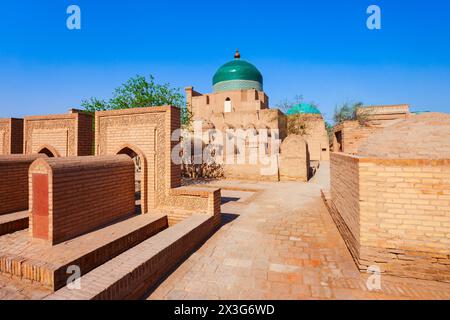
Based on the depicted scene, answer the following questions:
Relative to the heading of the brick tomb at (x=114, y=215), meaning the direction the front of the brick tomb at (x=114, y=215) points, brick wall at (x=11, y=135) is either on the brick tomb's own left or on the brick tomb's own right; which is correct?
on the brick tomb's own right

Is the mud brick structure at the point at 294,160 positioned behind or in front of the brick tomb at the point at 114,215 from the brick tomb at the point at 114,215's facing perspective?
behind

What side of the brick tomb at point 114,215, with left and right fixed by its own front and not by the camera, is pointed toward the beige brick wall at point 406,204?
left

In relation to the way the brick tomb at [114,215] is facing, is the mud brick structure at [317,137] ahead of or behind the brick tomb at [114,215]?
behind

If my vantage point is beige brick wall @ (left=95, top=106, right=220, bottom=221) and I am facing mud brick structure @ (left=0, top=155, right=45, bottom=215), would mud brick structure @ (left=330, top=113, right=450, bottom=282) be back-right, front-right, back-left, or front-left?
back-left

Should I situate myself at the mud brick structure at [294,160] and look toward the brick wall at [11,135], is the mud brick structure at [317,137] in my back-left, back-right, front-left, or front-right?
back-right
